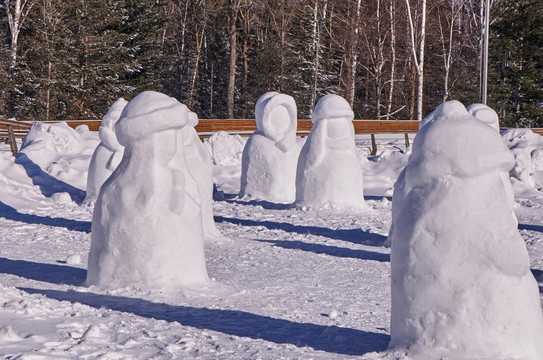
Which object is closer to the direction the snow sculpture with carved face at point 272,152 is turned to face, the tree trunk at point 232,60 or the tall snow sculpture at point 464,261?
the tall snow sculpture

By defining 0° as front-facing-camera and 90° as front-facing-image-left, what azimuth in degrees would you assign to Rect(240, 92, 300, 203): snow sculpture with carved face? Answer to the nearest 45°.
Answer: approximately 315°

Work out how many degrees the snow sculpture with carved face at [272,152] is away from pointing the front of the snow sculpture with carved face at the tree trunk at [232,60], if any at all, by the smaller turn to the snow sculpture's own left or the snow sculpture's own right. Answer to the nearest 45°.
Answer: approximately 135° to the snow sculpture's own left

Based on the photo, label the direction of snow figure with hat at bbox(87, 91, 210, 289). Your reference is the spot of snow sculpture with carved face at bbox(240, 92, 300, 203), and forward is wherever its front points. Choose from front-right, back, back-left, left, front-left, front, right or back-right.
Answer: front-right

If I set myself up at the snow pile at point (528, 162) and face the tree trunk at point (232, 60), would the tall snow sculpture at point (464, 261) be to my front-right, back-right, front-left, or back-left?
back-left
